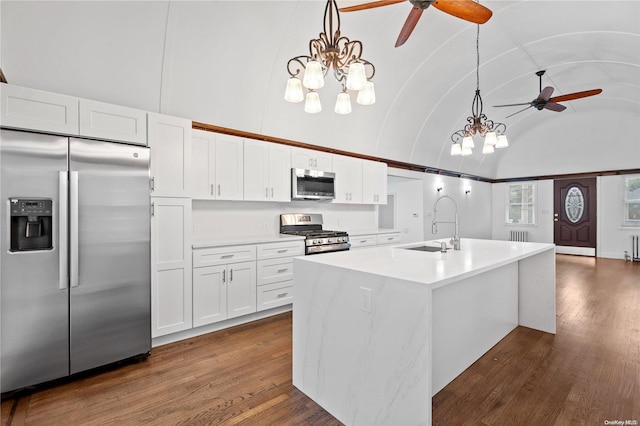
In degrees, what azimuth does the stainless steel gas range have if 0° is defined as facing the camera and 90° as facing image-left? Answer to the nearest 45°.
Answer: approximately 315°

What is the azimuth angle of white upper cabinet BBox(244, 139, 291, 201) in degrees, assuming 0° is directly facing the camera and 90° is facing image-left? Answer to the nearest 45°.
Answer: approximately 315°

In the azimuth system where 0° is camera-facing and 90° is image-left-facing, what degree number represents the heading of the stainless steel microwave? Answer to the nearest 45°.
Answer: approximately 315°

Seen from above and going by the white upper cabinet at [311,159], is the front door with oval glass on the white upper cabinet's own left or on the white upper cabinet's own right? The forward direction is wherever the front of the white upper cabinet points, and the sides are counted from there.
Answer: on the white upper cabinet's own left

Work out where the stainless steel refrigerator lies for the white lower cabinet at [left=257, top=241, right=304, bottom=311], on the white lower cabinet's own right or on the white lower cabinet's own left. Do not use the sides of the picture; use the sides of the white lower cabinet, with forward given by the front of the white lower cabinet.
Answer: on the white lower cabinet's own right

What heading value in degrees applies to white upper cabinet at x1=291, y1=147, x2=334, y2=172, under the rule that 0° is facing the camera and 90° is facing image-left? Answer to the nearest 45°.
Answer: approximately 315°

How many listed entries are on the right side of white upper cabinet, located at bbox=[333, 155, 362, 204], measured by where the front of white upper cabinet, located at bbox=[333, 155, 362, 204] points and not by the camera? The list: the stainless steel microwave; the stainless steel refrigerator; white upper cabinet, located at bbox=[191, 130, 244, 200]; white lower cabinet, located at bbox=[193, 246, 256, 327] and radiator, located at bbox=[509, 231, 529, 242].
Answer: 4

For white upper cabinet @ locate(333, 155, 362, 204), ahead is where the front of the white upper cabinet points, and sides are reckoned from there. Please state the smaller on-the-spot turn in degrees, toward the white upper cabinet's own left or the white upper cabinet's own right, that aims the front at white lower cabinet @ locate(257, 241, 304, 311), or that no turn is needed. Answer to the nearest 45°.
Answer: approximately 90° to the white upper cabinet's own right
